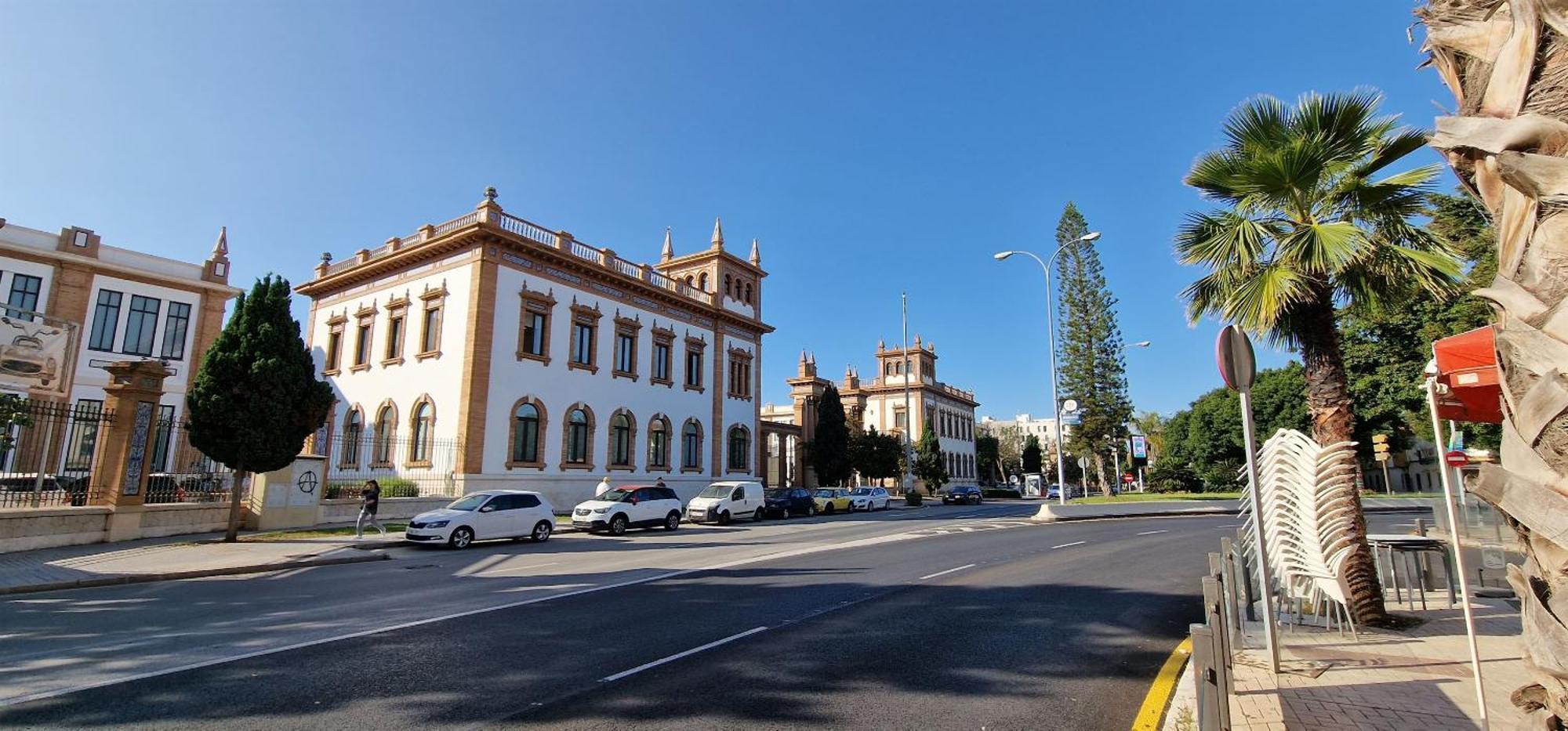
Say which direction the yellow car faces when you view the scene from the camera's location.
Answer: facing the viewer and to the left of the viewer

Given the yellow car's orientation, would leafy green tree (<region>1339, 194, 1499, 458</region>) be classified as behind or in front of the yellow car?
behind

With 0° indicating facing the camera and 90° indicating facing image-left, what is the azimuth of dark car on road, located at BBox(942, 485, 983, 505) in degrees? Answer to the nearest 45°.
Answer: approximately 45°

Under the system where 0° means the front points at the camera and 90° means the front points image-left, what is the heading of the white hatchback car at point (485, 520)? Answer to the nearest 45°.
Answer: approximately 45°

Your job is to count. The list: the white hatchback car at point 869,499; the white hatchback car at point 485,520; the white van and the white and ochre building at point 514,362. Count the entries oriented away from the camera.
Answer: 0

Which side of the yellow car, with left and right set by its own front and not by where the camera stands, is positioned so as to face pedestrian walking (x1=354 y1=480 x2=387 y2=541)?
front

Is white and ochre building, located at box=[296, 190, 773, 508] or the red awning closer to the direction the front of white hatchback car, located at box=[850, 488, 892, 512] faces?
the white and ochre building

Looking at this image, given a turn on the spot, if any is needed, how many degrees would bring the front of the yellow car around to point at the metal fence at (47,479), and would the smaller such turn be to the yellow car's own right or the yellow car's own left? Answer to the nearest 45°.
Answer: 0° — it already faces it

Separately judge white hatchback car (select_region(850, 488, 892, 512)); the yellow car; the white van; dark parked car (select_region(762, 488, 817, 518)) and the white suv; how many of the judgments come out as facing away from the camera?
0

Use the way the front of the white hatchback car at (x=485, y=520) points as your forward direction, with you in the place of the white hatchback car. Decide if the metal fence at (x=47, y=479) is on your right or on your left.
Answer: on your right

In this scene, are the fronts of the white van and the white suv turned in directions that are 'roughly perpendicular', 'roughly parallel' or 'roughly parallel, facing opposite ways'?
roughly parallel

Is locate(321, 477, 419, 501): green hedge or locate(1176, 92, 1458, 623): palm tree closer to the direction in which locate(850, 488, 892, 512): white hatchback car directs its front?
the green hedge

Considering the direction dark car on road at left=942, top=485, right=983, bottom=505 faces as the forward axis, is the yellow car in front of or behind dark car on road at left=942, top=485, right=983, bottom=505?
in front

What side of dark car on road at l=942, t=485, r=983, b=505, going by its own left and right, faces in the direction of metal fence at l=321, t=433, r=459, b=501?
front

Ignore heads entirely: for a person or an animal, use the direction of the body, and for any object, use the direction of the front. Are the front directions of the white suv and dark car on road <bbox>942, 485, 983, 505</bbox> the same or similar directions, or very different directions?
same or similar directions
